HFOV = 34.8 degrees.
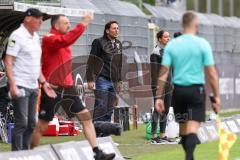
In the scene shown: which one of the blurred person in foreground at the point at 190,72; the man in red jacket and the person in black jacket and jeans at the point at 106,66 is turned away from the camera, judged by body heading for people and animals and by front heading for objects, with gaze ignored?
the blurred person in foreground

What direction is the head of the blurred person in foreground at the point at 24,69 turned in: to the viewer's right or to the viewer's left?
to the viewer's right

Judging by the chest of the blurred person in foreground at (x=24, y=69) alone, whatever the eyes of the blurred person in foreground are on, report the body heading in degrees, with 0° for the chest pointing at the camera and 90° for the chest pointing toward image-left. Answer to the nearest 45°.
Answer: approximately 315°

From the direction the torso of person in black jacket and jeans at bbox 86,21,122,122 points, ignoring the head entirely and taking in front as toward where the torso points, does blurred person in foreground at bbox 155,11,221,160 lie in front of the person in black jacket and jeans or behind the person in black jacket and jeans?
in front

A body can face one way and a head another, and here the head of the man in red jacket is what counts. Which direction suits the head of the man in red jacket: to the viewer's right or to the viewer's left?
to the viewer's right

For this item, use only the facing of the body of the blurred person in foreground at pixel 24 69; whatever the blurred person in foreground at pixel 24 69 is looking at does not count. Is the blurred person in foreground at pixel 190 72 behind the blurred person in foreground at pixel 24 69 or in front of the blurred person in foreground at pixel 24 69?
in front

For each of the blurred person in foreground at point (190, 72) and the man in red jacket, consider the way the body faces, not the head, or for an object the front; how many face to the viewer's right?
1

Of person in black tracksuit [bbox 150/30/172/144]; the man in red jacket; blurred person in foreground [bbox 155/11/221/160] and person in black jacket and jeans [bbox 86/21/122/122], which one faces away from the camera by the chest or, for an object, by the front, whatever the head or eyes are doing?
the blurred person in foreground

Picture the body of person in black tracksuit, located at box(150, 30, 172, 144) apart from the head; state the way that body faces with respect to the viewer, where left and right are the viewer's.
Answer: facing the viewer and to the right of the viewer

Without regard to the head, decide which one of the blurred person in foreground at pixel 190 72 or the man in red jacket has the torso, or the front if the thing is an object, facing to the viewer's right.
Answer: the man in red jacket

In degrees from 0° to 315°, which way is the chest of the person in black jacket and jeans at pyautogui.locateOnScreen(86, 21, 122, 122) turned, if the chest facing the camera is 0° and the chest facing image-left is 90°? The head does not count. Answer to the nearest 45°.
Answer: approximately 315°

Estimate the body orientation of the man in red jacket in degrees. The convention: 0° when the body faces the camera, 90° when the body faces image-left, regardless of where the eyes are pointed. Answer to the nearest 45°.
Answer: approximately 270°

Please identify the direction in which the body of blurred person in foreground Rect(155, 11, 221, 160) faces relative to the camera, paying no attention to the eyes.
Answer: away from the camera
